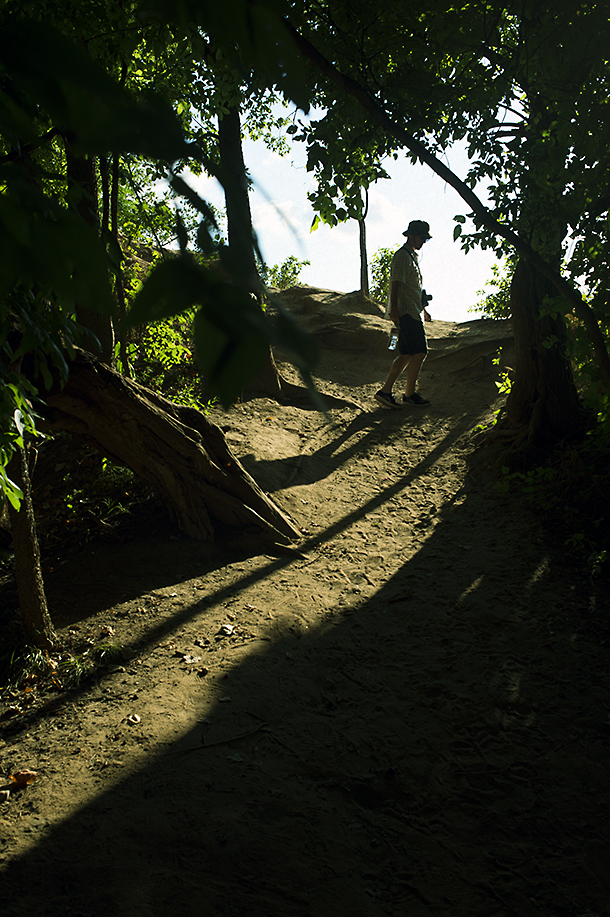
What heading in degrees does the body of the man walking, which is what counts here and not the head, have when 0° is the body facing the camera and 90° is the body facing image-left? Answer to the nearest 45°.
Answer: approximately 270°

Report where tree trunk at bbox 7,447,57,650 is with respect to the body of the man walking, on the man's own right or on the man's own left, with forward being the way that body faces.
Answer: on the man's own right

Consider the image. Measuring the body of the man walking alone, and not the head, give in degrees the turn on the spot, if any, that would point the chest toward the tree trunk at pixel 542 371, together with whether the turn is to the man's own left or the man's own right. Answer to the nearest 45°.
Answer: approximately 45° to the man's own right

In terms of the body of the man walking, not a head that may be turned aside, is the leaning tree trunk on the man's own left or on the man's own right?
on the man's own right

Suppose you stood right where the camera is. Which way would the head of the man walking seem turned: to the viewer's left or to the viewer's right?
to the viewer's right

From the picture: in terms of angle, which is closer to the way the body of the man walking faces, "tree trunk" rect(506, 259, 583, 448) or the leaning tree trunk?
the "tree trunk" rect(506, 259, 583, 448)

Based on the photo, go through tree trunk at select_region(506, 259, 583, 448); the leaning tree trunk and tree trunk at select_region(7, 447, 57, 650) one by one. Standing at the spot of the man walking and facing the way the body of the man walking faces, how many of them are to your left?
0
